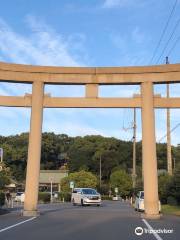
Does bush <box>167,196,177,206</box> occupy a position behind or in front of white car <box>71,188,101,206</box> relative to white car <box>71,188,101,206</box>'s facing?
in front

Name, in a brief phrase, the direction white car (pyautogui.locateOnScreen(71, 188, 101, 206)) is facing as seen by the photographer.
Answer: facing the viewer and to the right of the viewer

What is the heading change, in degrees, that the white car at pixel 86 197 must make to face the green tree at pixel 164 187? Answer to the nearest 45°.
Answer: approximately 45° to its left
